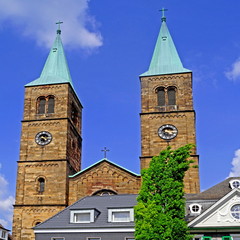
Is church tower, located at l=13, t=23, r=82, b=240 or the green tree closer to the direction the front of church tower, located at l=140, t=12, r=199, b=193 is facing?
the green tree

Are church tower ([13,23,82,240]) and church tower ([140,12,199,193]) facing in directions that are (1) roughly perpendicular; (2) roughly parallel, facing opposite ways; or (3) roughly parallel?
roughly parallel

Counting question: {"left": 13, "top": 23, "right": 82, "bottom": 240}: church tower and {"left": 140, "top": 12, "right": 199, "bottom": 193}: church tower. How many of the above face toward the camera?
2

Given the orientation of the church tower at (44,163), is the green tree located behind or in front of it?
in front

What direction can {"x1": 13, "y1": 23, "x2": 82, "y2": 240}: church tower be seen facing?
toward the camera

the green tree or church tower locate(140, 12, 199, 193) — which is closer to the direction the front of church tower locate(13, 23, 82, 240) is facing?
the green tree

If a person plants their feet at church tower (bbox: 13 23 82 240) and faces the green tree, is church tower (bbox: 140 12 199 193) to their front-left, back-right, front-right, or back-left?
front-left

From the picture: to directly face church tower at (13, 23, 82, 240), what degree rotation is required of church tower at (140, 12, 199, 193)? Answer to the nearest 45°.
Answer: approximately 90° to its right

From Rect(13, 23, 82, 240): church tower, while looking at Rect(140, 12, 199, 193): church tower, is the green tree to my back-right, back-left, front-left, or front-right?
front-right

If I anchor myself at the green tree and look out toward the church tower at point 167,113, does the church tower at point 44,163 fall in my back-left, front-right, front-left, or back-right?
front-left

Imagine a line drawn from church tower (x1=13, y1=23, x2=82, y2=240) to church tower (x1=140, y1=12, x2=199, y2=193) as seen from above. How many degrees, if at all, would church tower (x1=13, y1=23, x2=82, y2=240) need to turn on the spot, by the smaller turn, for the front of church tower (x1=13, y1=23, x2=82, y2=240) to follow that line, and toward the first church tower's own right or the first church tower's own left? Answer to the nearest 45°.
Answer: approximately 90° to the first church tower's own left

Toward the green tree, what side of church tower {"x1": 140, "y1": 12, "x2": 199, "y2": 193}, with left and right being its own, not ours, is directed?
front
